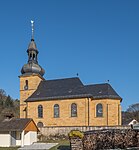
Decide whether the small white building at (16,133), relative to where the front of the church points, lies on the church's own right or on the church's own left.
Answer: on the church's own left

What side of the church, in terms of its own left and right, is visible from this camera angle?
left
